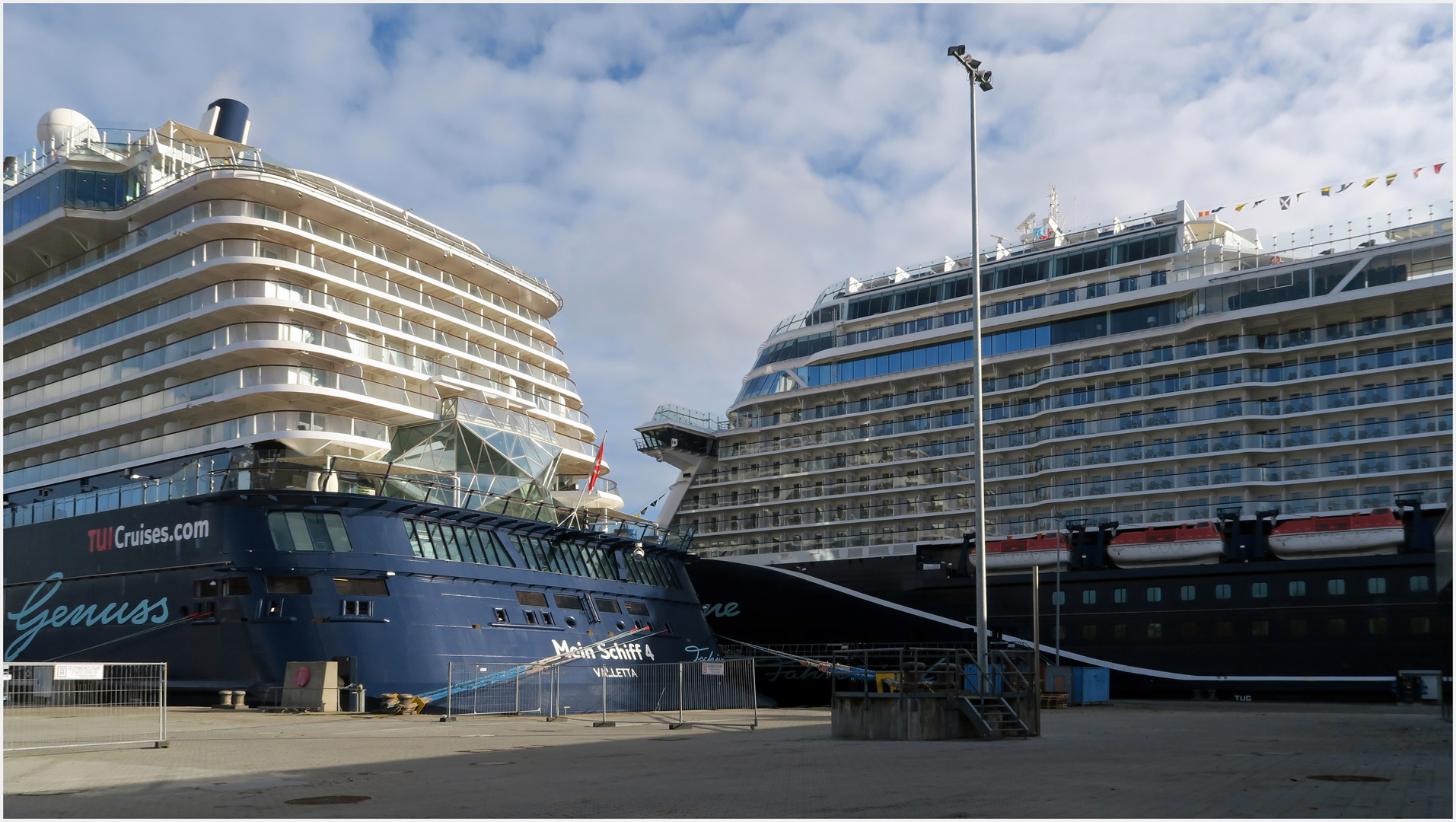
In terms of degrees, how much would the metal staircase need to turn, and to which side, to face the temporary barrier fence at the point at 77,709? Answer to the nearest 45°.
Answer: approximately 135° to its right

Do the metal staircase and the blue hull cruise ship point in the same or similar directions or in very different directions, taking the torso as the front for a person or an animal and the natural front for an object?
very different directions

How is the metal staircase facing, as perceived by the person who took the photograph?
facing the viewer and to the right of the viewer

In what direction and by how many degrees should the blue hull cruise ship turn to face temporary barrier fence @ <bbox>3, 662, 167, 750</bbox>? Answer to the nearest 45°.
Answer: approximately 135° to its left

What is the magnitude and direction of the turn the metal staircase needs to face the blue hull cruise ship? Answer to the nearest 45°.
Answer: approximately 180°

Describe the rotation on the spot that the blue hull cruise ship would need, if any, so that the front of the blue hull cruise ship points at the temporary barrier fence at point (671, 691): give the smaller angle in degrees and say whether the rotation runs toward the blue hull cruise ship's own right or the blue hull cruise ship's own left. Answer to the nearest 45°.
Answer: approximately 135° to the blue hull cruise ship's own right

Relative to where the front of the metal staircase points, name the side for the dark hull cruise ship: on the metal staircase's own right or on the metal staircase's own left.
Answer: on the metal staircase's own left

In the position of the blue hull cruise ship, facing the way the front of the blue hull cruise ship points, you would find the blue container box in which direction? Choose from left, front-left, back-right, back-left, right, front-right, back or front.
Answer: back-right
